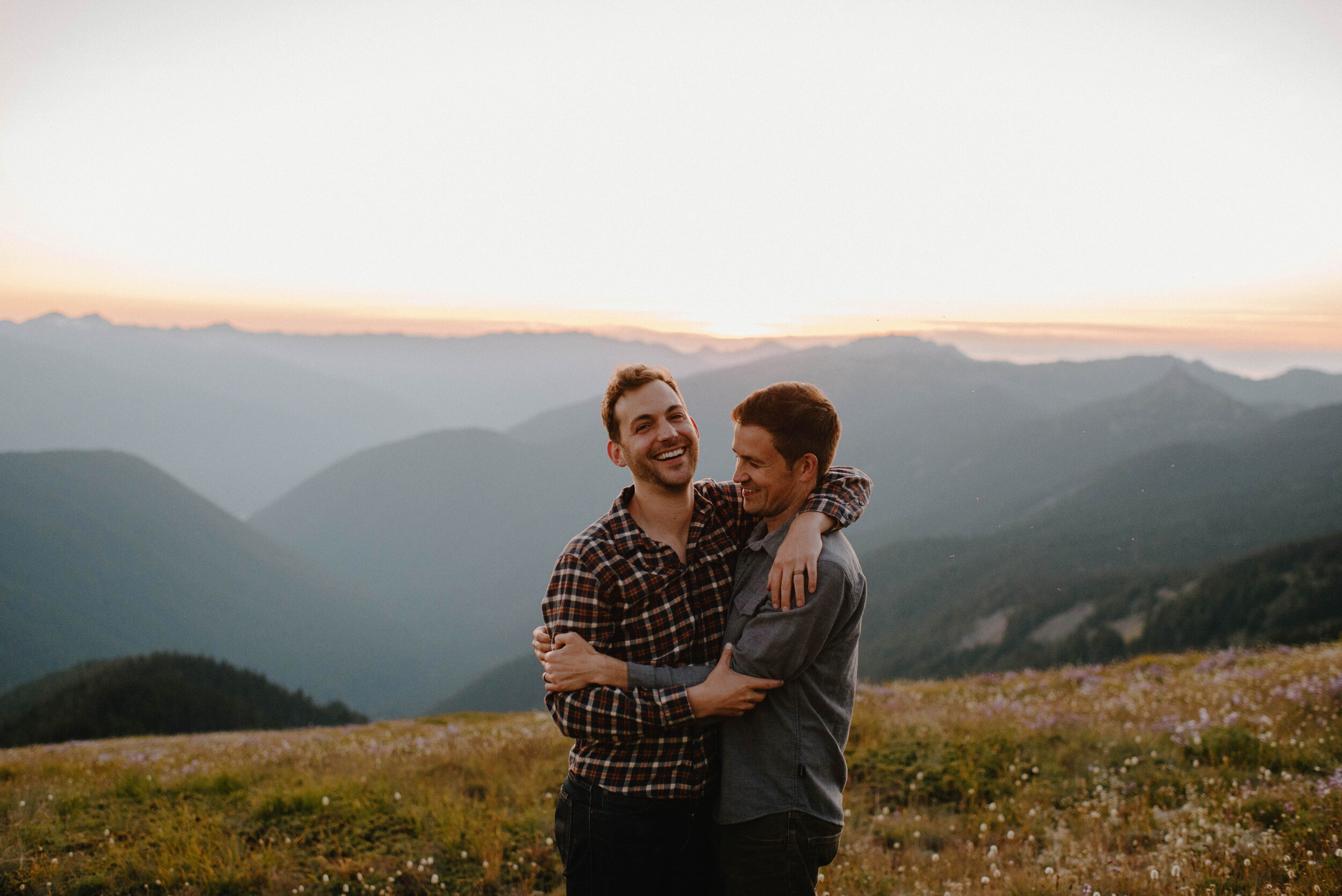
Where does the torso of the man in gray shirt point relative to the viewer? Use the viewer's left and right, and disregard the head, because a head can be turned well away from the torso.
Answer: facing to the left of the viewer

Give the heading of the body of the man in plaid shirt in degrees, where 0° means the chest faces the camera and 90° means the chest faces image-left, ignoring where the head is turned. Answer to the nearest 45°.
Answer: approximately 315°
